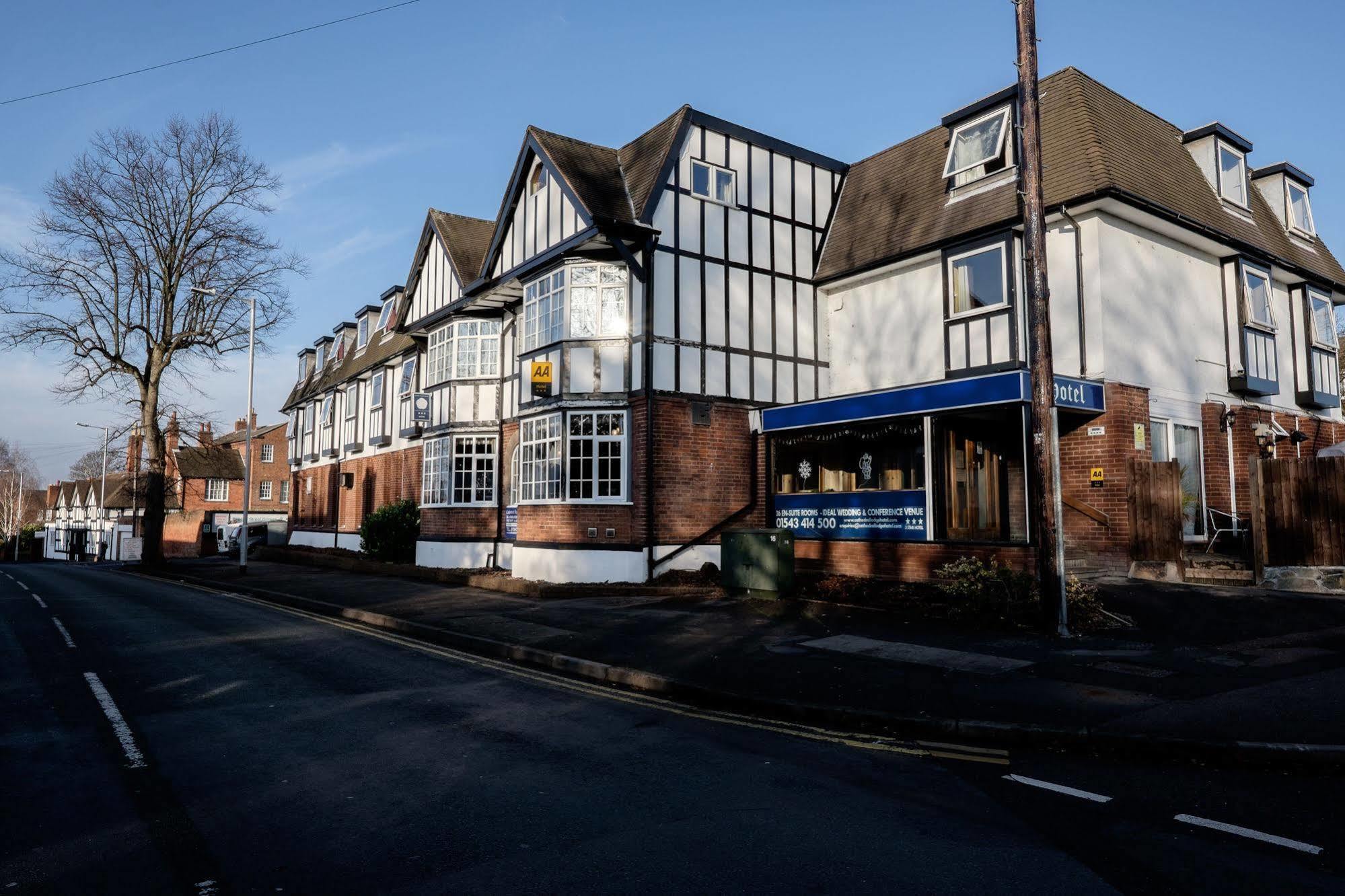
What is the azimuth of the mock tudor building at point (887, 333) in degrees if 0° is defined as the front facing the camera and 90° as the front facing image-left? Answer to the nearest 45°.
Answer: approximately 45°

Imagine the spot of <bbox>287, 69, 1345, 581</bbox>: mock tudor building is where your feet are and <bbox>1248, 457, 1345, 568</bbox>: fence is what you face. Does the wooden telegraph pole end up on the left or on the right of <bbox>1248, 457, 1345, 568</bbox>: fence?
right

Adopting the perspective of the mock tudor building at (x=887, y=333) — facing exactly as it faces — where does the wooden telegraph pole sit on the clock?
The wooden telegraph pole is roughly at 10 o'clock from the mock tudor building.

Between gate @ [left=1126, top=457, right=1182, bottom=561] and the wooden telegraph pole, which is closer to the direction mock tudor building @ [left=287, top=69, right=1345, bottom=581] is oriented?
the wooden telegraph pole

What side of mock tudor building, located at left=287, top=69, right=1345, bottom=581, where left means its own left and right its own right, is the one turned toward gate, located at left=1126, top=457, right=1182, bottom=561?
left

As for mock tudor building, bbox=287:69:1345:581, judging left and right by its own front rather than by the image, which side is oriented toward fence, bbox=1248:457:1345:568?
left
